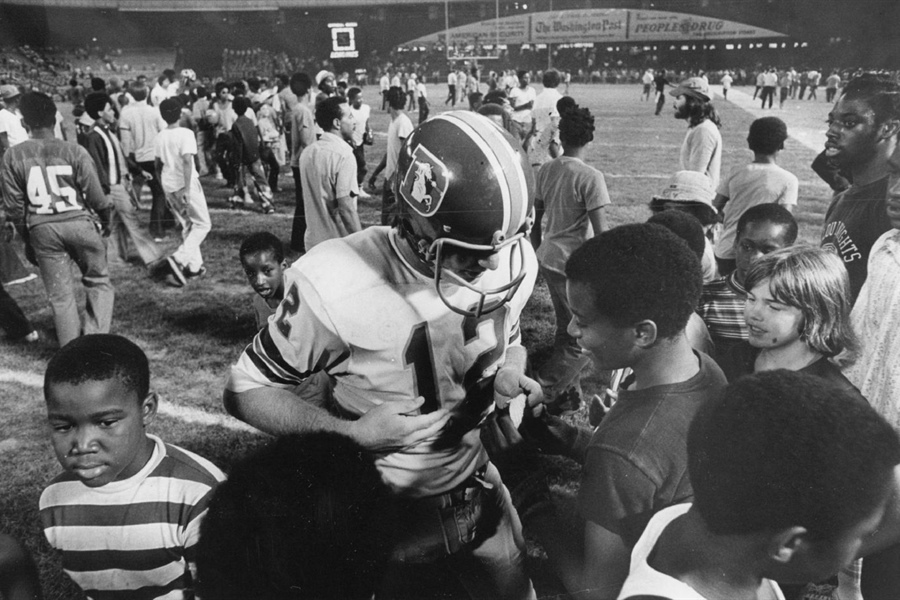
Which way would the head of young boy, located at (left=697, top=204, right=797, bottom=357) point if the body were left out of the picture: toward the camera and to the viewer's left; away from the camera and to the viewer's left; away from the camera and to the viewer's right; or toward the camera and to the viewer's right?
toward the camera and to the viewer's left

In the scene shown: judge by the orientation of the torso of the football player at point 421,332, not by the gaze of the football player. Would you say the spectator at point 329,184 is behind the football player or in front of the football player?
behind

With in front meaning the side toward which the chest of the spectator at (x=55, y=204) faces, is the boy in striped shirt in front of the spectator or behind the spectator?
behind

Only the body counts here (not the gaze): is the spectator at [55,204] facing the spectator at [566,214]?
no

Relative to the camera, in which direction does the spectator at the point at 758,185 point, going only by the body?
away from the camera

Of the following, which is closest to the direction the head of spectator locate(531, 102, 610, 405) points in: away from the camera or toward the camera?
away from the camera

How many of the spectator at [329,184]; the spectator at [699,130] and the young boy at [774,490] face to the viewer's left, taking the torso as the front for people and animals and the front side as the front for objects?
1

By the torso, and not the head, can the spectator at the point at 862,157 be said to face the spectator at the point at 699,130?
no

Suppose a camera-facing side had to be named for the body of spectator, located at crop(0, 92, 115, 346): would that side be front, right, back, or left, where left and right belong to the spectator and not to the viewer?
back

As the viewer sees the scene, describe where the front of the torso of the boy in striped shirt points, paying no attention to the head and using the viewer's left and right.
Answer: facing the viewer and to the left of the viewer
